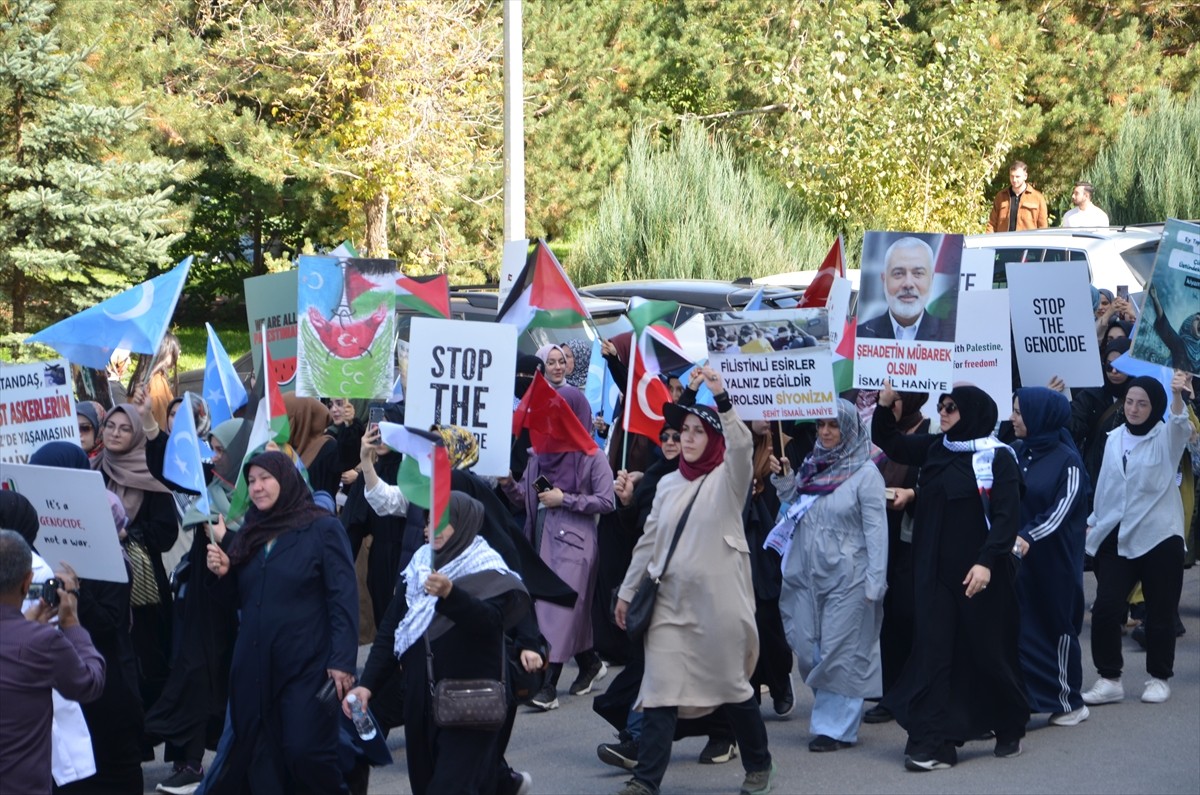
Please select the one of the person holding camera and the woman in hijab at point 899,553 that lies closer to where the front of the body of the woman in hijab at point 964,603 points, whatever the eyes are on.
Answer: the person holding camera

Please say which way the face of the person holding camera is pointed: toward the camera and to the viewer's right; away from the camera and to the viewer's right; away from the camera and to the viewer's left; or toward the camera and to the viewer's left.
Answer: away from the camera and to the viewer's right

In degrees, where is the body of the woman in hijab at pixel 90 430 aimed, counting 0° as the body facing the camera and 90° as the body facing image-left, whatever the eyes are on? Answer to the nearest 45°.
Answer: approximately 45°

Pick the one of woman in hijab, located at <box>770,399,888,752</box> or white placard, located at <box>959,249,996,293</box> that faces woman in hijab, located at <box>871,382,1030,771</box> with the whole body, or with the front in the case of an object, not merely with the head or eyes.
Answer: the white placard

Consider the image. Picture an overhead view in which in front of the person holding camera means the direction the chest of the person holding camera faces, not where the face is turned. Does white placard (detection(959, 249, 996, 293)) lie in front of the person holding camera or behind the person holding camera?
in front

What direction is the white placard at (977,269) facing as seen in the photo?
toward the camera

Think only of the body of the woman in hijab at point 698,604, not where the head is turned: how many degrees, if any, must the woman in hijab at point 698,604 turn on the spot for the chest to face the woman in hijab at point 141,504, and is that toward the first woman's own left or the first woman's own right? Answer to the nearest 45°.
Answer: approximately 45° to the first woman's own right

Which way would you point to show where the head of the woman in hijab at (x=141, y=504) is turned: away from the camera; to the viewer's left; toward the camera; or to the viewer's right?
toward the camera

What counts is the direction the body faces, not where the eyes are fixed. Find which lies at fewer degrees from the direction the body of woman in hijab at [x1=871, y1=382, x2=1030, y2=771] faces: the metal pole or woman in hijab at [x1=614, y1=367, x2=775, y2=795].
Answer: the woman in hijab

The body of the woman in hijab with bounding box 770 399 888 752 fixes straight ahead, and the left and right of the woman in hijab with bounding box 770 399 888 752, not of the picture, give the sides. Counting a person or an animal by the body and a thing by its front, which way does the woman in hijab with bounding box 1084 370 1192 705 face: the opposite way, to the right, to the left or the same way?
the same way

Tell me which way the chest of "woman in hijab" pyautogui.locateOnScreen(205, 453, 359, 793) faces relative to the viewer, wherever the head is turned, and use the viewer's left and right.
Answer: facing the viewer and to the left of the viewer

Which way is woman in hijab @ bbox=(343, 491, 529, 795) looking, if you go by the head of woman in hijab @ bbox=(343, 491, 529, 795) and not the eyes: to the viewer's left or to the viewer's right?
to the viewer's left

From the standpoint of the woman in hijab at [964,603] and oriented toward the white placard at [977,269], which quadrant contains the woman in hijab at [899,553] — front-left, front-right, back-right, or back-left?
front-left

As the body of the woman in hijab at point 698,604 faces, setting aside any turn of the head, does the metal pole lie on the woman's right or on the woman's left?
on the woman's right

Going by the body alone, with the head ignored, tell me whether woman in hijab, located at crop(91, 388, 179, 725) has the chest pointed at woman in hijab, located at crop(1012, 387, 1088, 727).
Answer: no

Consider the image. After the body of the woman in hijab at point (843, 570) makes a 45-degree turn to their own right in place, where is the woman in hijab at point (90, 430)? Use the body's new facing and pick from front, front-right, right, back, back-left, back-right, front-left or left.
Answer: front
